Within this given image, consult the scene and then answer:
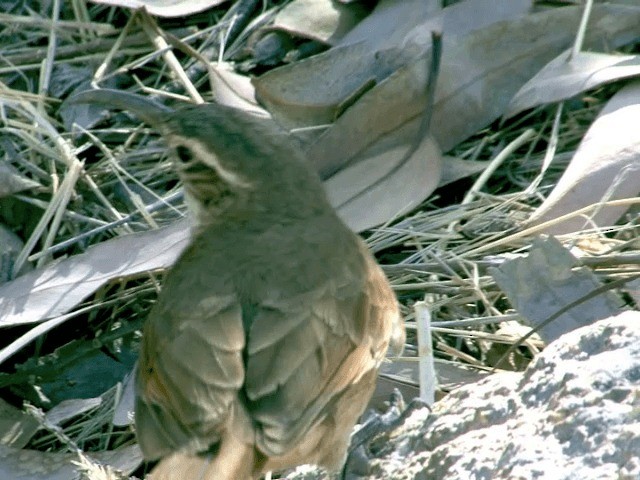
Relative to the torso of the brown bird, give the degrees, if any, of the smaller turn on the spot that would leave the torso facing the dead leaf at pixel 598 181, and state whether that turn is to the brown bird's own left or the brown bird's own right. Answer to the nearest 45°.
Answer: approximately 45° to the brown bird's own right

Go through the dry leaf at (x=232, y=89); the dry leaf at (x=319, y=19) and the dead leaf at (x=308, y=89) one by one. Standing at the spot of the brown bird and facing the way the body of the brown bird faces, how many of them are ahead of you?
3

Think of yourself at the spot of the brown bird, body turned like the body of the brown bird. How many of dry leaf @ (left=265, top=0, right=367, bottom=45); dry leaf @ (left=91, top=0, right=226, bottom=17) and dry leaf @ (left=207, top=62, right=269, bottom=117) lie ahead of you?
3

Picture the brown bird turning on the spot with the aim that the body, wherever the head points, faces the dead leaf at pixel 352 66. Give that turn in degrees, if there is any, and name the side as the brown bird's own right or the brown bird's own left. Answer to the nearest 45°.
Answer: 0° — it already faces it

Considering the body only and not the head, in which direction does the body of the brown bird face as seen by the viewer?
away from the camera

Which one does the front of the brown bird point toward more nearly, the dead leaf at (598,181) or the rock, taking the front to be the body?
the dead leaf
